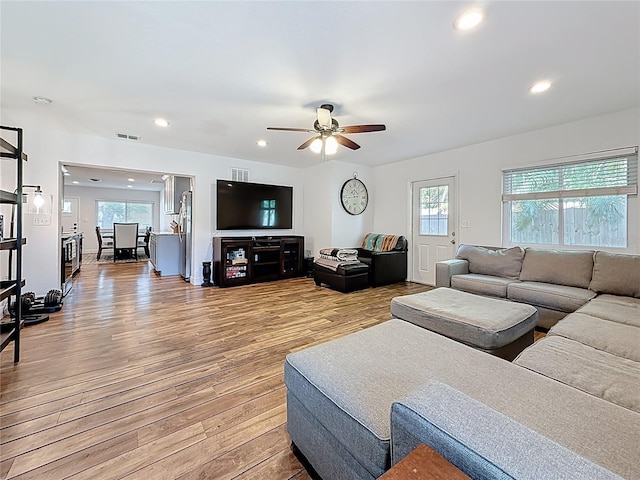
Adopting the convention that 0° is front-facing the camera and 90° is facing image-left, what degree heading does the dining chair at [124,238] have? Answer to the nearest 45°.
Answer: approximately 180°

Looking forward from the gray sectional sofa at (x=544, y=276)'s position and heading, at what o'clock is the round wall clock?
The round wall clock is roughly at 2 o'clock from the gray sectional sofa.

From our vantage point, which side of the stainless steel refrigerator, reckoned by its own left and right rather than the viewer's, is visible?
left

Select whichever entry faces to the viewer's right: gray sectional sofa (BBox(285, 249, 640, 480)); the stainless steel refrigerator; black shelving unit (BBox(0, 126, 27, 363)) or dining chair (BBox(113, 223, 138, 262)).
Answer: the black shelving unit

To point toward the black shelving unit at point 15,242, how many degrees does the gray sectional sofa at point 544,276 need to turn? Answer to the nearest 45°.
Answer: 0° — it already faces it

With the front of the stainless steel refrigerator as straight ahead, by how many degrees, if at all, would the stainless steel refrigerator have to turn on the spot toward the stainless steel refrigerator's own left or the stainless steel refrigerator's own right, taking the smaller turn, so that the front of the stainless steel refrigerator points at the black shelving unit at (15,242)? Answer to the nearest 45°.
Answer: approximately 90° to the stainless steel refrigerator's own left

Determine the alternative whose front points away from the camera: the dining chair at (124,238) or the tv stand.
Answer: the dining chair

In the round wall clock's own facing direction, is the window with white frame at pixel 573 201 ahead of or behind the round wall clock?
ahead

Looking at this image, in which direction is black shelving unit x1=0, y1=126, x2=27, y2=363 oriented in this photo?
to the viewer's right

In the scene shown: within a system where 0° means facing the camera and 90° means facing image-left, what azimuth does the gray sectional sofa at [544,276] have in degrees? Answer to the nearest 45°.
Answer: approximately 45°

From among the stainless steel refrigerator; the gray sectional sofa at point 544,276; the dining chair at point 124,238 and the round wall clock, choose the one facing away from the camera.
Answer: the dining chair
